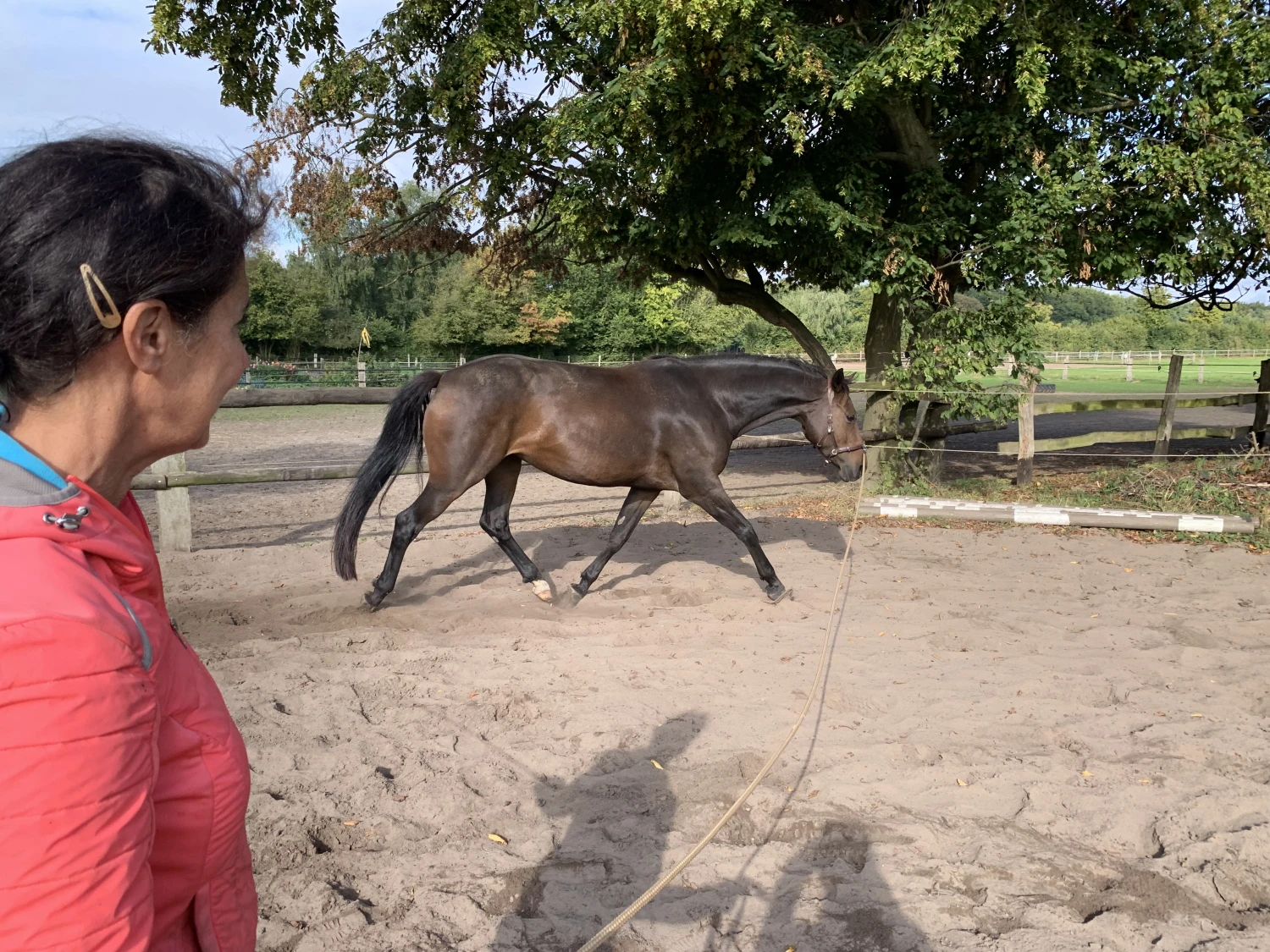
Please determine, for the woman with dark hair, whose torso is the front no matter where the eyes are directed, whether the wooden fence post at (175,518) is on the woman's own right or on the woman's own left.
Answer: on the woman's own left

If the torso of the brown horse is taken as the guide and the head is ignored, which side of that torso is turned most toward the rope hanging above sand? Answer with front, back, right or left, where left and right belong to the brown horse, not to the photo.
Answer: right

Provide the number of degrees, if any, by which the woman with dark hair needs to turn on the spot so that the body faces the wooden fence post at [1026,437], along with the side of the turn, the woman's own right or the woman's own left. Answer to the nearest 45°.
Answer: approximately 45° to the woman's own left

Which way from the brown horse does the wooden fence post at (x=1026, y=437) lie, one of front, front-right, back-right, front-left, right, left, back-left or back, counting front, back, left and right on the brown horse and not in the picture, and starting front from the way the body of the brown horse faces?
front-left

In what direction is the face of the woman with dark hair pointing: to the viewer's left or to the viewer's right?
to the viewer's right

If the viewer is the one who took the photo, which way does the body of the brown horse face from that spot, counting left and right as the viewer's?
facing to the right of the viewer

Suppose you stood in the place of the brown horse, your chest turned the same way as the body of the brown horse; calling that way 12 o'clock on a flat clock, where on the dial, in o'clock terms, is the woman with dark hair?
The woman with dark hair is roughly at 3 o'clock from the brown horse.

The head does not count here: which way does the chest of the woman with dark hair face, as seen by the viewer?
to the viewer's right

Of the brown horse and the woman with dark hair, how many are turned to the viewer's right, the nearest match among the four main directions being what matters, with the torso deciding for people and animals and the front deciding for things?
2
